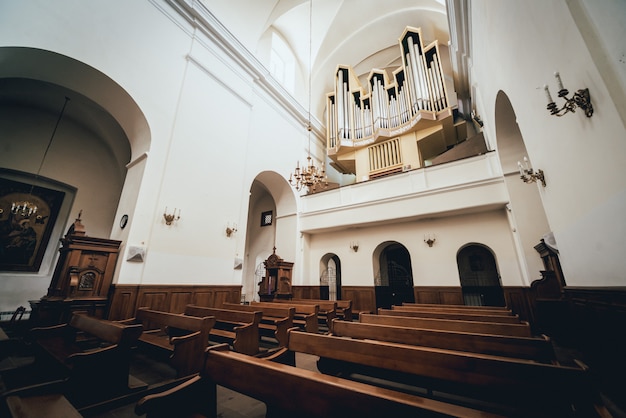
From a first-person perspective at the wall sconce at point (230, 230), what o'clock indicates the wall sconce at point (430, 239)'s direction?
the wall sconce at point (430, 239) is roughly at 11 o'clock from the wall sconce at point (230, 230).

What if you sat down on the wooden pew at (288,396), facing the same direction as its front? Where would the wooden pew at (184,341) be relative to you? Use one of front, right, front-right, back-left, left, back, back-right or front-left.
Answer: right

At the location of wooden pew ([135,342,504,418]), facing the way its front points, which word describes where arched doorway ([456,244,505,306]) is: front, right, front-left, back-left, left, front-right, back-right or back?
back

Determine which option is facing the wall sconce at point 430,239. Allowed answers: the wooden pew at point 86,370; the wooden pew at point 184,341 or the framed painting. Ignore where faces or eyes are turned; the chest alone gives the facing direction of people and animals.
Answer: the framed painting

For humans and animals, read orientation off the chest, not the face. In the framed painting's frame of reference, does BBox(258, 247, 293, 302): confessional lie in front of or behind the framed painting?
in front

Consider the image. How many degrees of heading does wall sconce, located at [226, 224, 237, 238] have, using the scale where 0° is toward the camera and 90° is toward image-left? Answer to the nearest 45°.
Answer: approximately 315°

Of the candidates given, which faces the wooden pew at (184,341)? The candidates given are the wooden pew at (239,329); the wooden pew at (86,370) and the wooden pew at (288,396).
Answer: the wooden pew at (239,329)

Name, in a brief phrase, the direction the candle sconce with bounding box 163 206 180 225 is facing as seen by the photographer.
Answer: facing the viewer and to the right of the viewer

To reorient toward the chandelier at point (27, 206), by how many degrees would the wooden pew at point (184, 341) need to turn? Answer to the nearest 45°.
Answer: approximately 90° to its right

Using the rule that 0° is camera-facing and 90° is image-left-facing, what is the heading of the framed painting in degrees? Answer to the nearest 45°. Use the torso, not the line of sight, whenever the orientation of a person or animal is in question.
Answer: approximately 315°

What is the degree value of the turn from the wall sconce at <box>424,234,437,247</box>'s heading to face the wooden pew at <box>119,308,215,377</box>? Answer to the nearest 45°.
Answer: approximately 45° to its right

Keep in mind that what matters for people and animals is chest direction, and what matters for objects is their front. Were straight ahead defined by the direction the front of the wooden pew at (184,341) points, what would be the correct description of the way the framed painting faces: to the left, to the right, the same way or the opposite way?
to the left

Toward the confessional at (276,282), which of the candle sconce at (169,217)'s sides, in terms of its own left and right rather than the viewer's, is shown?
left

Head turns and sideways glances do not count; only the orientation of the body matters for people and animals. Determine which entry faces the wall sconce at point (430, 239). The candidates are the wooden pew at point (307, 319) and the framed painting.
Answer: the framed painting

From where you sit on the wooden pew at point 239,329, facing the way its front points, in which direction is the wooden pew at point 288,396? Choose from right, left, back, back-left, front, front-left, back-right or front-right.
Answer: front-left
